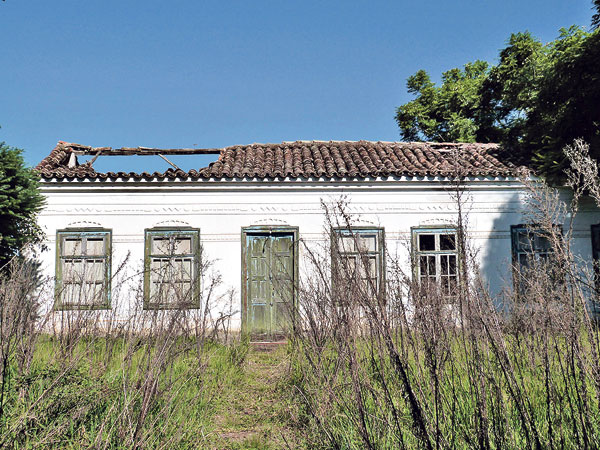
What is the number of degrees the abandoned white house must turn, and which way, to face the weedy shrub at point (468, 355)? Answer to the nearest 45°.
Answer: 0° — it already faces it

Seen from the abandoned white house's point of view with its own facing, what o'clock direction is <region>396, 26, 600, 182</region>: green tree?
The green tree is roughly at 8 o'clock from the abandoned white house.

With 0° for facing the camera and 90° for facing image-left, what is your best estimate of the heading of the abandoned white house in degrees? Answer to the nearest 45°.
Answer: approximately 0°

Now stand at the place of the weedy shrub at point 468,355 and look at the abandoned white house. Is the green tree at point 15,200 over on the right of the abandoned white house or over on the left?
left

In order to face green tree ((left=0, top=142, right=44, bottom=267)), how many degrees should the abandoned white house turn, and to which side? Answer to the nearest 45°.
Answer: approximately 45° to its right

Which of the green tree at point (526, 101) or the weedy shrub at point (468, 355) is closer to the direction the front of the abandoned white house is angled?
the weedy shrub

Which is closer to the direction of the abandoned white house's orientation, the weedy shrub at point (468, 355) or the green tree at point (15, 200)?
the weedy shrub
